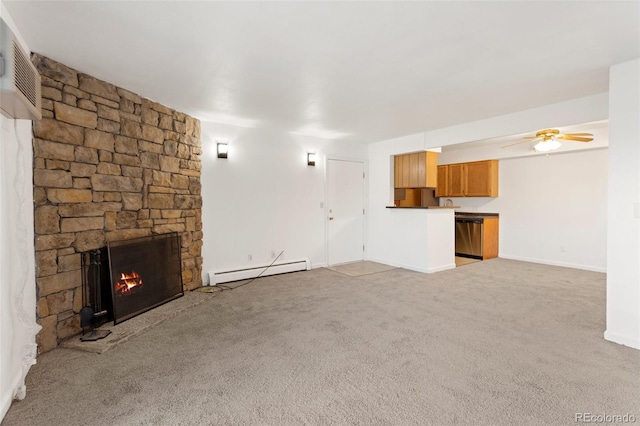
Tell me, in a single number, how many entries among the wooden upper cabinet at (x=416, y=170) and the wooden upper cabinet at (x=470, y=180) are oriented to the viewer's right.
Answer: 0

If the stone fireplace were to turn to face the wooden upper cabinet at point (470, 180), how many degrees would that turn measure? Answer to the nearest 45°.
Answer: approximately 45° to its left

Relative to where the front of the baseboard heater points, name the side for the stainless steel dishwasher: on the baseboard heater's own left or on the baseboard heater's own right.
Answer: on the baseboard heater's own left

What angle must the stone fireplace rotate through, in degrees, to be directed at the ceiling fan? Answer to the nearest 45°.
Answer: approximately 45° to its left

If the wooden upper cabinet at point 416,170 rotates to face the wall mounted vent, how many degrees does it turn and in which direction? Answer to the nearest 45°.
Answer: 0° — it already faces it

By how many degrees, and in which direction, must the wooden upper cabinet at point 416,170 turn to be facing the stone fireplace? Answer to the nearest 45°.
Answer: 0° — it already faces it

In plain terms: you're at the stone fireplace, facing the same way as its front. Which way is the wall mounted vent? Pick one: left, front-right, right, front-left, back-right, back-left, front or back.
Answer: front-right

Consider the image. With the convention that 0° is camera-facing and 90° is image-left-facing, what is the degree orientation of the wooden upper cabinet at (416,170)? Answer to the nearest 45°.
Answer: approximately 45°

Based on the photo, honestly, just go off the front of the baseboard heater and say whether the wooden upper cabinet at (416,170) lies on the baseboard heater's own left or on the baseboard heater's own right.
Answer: on the baseboard heater's own left
